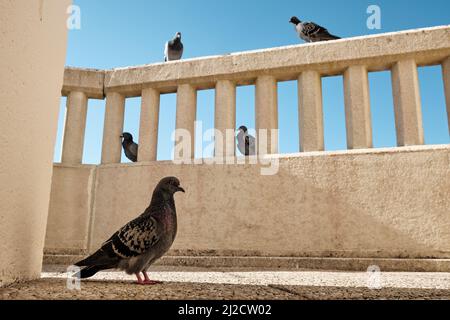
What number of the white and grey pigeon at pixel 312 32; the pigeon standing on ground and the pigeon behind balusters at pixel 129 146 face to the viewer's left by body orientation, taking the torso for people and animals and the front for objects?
2

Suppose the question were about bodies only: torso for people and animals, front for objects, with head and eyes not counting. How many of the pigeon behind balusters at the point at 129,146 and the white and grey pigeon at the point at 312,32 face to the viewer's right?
0

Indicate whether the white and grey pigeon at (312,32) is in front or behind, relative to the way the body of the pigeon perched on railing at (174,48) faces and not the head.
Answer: in front

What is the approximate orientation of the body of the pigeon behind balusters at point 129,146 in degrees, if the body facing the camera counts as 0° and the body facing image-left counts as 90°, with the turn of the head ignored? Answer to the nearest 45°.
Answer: approximately 90°

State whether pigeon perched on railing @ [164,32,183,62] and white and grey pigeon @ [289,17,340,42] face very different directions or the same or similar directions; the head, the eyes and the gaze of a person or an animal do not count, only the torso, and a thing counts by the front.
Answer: very different directions

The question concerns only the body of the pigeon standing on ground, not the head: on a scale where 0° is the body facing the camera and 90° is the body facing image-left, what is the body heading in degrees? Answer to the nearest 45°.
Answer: approximately 270°

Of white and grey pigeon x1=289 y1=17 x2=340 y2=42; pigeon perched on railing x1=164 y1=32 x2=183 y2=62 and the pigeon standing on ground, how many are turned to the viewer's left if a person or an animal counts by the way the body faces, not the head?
1

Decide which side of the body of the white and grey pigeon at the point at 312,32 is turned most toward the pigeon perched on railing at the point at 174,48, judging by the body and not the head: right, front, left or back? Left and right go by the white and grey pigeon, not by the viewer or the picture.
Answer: front

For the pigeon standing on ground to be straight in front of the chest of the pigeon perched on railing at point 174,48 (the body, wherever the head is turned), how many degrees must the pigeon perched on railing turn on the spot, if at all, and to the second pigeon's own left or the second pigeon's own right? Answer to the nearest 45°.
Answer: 0° — it already faces it

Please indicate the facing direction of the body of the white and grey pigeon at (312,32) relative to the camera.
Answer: to the viewer's left

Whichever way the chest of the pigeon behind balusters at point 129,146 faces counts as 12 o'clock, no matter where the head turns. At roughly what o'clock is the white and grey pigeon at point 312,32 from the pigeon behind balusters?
The white and grey pigeon is roughly at 7 o'clock from the pigeon behind balusters.

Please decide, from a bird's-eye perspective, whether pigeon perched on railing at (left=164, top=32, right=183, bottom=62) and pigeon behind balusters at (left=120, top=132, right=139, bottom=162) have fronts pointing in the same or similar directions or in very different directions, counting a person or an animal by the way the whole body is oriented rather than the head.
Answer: very different directions
